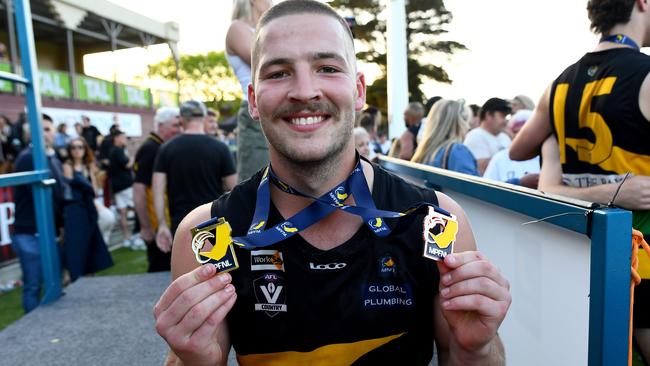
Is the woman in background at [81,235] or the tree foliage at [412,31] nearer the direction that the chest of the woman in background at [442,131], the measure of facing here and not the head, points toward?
the tree foliage

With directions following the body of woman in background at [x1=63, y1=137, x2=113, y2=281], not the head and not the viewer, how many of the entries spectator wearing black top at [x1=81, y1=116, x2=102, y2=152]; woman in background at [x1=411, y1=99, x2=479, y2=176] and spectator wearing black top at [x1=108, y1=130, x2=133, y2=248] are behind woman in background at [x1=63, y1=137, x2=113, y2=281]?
2

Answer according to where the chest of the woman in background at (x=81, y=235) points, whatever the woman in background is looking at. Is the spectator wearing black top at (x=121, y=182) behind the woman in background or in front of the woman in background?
behind

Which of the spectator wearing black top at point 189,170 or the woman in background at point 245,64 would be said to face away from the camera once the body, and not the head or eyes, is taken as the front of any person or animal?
the spectator wearing black top

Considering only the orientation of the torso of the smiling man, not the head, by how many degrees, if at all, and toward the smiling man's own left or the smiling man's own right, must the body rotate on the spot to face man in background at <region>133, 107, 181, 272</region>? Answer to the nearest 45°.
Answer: approximately 135° to the smiling man's own right

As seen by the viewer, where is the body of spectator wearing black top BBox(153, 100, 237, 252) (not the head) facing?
away from the camera

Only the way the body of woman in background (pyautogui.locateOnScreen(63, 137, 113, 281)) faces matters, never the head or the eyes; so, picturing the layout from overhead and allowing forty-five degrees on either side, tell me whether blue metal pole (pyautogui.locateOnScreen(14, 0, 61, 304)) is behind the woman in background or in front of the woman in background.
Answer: in front

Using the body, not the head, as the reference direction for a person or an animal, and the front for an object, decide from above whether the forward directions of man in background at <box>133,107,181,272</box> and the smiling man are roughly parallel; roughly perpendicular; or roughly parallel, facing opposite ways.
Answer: roughly perpendicular

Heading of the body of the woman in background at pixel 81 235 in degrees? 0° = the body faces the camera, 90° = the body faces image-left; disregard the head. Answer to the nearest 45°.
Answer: approximately 0°

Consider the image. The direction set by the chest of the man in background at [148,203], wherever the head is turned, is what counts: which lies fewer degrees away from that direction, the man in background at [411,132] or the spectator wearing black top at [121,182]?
the man in background
